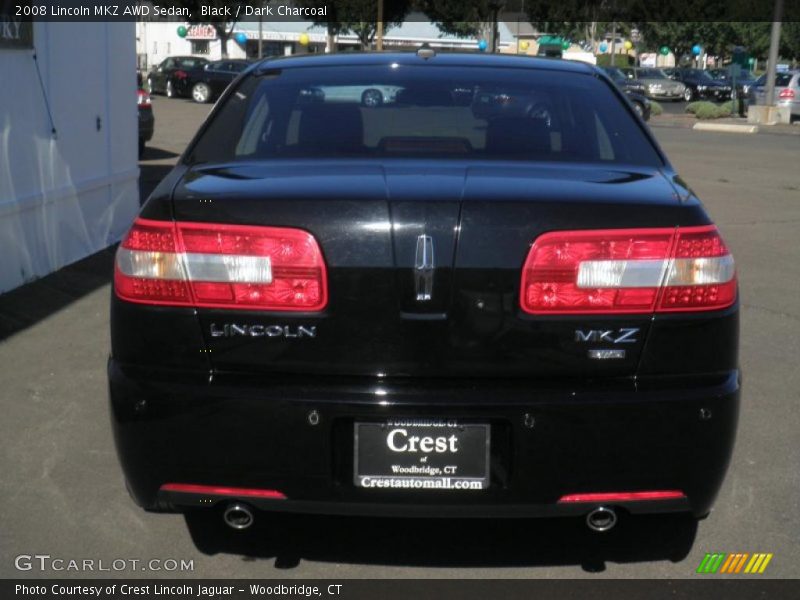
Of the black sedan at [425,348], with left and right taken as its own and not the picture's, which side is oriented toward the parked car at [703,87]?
front

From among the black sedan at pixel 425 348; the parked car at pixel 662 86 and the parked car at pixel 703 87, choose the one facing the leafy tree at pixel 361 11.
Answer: the black sedan

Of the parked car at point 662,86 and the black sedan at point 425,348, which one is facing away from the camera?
the black sedan

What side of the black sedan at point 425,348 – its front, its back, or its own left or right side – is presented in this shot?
back

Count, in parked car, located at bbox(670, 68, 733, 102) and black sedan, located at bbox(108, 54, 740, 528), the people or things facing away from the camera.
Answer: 1

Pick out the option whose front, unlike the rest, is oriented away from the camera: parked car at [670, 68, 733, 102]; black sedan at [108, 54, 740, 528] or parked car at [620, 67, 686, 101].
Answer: the black sedan

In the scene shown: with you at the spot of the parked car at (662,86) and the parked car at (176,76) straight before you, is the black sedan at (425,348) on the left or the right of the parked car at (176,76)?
left

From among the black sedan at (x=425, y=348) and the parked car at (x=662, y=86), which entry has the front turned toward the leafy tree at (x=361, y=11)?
the black sedan
